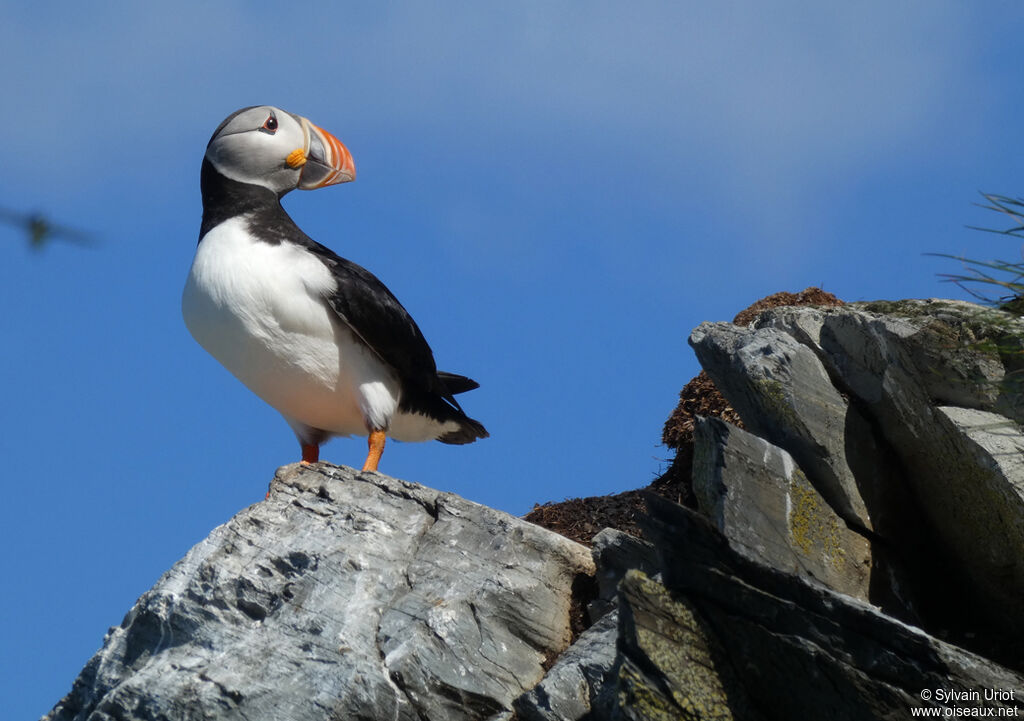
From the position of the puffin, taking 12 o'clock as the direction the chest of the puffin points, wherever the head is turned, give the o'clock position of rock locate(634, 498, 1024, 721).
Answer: The rock is roughly at 9 o'clock from the puffin.

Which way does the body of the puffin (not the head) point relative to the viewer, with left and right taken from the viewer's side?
facing the viewer and to the left of the viewer

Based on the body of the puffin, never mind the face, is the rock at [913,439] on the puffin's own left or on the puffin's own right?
on the puffin's own left

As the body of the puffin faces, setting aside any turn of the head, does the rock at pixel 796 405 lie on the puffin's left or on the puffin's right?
on the puffin's left

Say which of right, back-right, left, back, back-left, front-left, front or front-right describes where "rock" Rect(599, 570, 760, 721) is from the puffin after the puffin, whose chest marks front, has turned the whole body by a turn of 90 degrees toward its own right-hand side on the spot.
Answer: back
